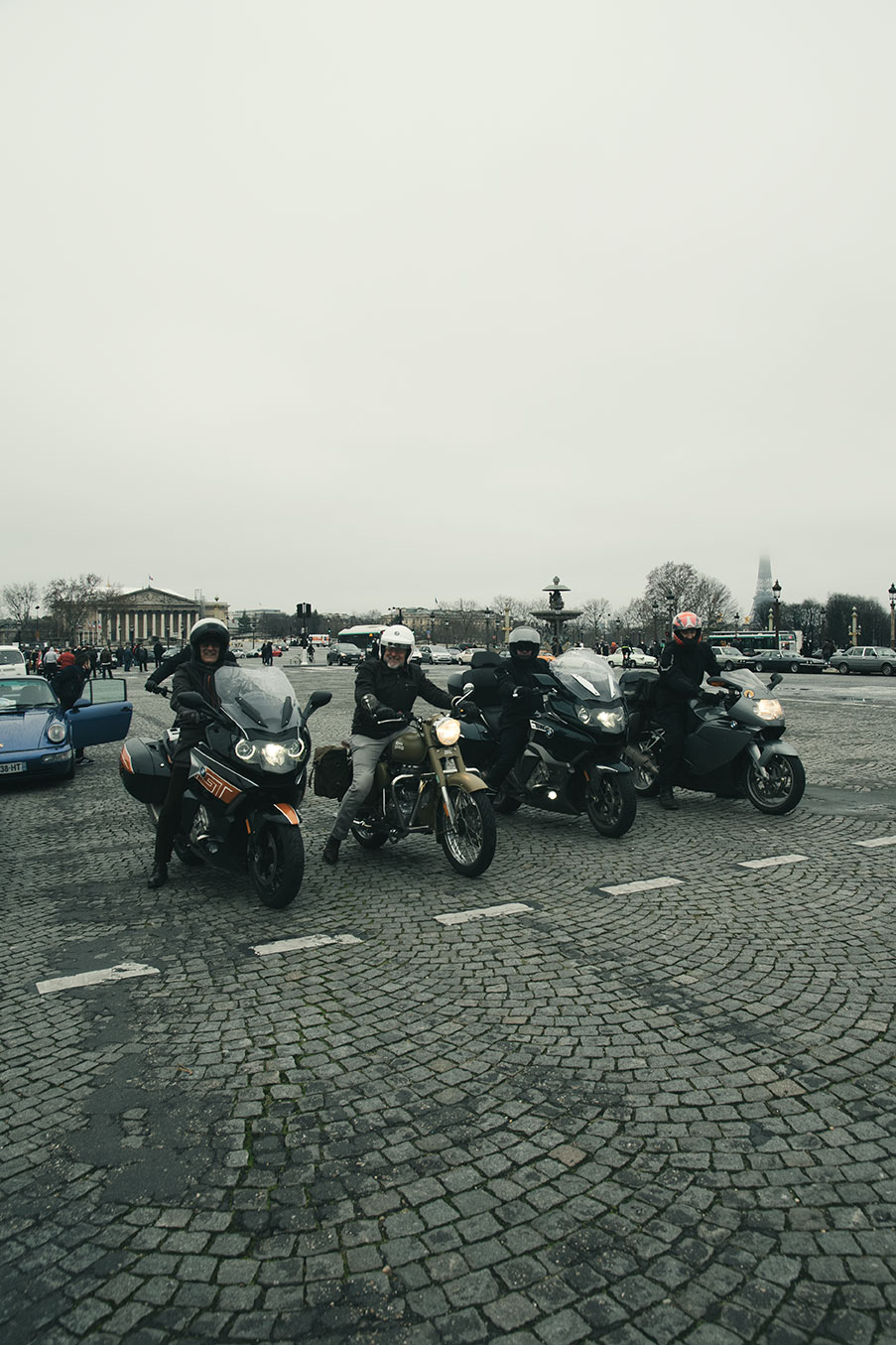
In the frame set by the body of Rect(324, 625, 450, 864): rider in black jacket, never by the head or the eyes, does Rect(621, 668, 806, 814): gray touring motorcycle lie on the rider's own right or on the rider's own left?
on the rider's own left

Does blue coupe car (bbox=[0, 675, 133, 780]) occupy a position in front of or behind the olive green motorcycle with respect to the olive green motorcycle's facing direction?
behind

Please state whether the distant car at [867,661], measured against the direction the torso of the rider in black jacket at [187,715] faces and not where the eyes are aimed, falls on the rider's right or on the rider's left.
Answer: on the rider's left

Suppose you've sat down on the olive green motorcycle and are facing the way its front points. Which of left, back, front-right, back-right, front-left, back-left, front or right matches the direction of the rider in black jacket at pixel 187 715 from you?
back-right

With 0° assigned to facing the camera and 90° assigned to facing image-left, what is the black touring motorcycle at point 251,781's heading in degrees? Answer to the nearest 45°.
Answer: approximately 315°

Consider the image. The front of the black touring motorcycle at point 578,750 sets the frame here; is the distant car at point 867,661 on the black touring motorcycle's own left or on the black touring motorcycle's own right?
on the black touring motorcycle's own left

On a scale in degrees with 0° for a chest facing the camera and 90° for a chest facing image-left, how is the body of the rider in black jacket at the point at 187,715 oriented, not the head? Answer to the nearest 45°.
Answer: approximately 315°

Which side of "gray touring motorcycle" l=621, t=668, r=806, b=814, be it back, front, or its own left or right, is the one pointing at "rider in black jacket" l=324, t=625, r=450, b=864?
right

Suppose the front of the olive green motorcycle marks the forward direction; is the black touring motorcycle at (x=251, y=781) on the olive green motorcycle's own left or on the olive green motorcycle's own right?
on the olive green motorcycle's own right

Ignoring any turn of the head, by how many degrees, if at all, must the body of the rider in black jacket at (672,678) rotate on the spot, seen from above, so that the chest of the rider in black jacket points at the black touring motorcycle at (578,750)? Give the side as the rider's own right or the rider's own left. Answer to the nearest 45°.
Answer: approximately 90° to the rider's own right

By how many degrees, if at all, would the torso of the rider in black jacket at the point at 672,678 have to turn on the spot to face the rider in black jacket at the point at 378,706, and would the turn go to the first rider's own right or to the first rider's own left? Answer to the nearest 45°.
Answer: approximately 90° to the first rider's own right
